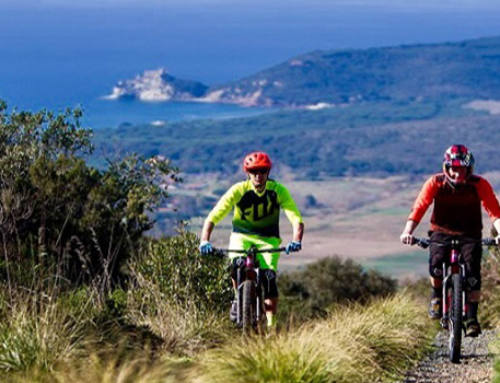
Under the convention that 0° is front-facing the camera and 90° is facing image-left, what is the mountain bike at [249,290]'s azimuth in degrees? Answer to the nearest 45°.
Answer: approximately 0°

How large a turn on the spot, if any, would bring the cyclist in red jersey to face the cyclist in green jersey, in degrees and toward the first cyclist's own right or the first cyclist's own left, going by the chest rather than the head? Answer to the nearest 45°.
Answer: approximately 90° to the first cyclist's own right

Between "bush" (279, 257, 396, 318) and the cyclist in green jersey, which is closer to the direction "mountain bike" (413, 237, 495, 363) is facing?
the cyclist in green jersey

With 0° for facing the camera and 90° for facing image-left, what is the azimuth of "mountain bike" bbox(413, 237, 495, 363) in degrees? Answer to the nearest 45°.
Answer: approximately 0°
